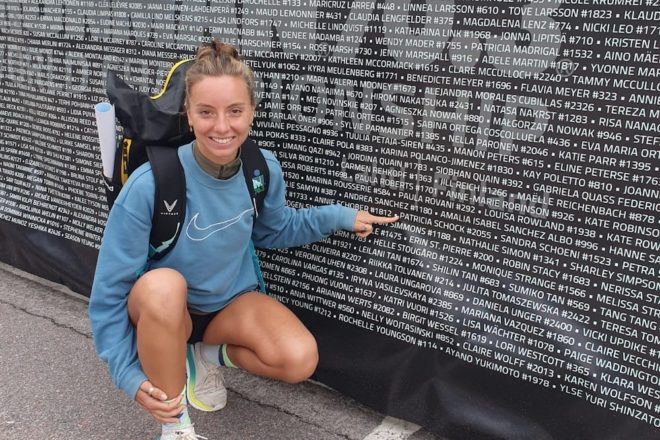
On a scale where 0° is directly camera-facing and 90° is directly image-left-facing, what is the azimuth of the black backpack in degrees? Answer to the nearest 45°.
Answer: approximately 135°
